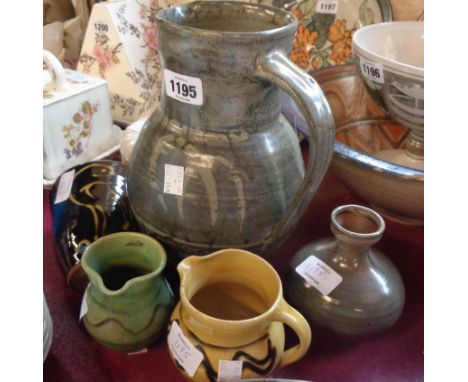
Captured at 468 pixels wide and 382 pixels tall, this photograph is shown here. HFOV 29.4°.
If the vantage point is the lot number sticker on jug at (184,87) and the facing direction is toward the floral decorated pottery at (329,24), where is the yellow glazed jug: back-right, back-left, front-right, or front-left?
back-right

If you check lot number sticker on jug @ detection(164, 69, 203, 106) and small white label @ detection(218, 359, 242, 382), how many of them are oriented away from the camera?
0

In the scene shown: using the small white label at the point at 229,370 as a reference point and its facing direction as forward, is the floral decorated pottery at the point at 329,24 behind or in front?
behind

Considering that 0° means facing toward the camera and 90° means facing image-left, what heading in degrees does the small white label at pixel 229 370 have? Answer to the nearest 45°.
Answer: approximately 0°
